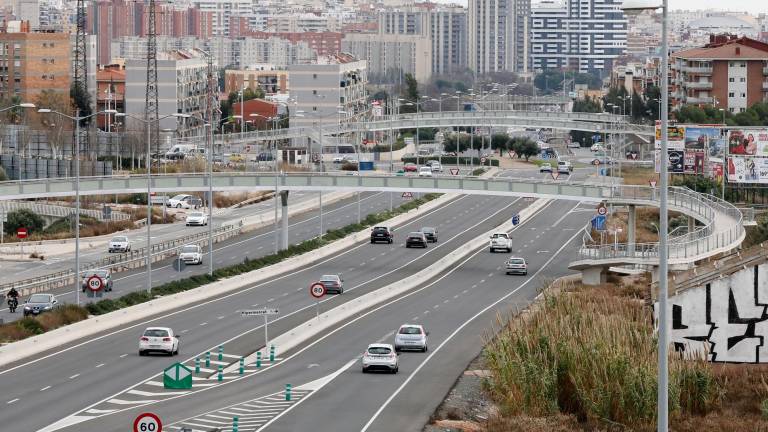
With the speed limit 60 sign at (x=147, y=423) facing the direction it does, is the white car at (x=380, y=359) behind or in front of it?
behind

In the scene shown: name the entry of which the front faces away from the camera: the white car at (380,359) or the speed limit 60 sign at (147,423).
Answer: the white car

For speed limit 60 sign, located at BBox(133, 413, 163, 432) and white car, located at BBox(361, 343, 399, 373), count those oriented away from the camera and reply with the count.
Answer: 1

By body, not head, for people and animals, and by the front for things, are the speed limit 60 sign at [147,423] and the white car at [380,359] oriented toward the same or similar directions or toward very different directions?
very different directions

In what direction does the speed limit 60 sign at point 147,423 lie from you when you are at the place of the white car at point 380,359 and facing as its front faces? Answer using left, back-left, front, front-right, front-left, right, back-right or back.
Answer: back

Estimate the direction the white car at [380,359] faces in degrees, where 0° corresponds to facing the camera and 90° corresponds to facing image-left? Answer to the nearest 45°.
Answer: approximately 180°
